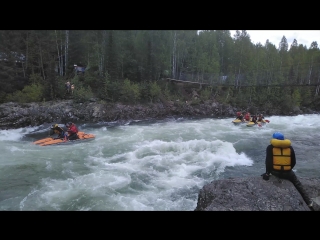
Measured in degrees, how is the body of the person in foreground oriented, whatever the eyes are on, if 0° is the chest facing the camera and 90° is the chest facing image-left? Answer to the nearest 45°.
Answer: approximately 180°
